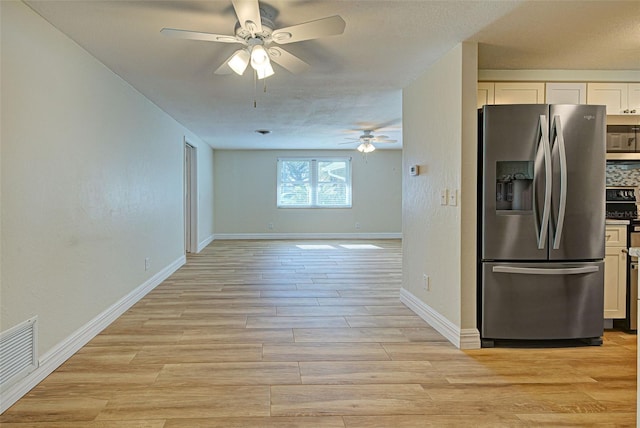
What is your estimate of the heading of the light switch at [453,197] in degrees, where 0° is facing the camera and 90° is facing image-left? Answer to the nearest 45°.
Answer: approximately 45°

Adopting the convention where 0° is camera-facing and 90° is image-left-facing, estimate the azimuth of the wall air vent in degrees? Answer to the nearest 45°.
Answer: approximately 315°

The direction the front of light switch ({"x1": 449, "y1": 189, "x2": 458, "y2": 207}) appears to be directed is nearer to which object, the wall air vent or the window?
the wall air vent

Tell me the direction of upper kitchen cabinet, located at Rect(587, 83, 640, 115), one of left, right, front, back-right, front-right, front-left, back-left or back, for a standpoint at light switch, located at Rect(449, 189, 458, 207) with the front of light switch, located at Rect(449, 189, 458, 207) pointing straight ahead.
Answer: back

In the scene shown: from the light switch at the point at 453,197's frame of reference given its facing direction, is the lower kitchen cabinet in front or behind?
behind

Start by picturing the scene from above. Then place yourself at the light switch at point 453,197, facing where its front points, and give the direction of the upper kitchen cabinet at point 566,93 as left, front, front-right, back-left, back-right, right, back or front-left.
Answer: back

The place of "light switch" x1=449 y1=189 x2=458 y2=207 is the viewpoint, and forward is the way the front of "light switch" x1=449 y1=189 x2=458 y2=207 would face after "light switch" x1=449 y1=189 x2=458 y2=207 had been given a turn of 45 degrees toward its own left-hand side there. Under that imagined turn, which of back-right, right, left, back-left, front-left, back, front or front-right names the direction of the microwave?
back-left

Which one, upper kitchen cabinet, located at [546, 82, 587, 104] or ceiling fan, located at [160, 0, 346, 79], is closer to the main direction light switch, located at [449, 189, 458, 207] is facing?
the ceiling fan

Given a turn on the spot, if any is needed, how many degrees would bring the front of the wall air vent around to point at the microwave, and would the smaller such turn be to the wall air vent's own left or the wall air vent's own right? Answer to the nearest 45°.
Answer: approximately 45° to the wall air vent's own left

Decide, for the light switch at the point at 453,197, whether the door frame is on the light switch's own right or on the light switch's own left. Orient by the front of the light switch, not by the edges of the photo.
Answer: on the light switch's own right

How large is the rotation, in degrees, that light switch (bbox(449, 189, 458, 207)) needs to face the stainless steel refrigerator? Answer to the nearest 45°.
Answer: approximately 135° to its left

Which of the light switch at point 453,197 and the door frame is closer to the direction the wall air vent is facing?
the light switch
